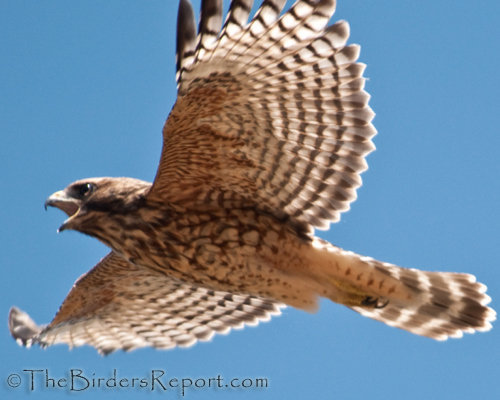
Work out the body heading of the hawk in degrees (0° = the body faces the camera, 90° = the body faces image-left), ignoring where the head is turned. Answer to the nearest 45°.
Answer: approximately 90°
